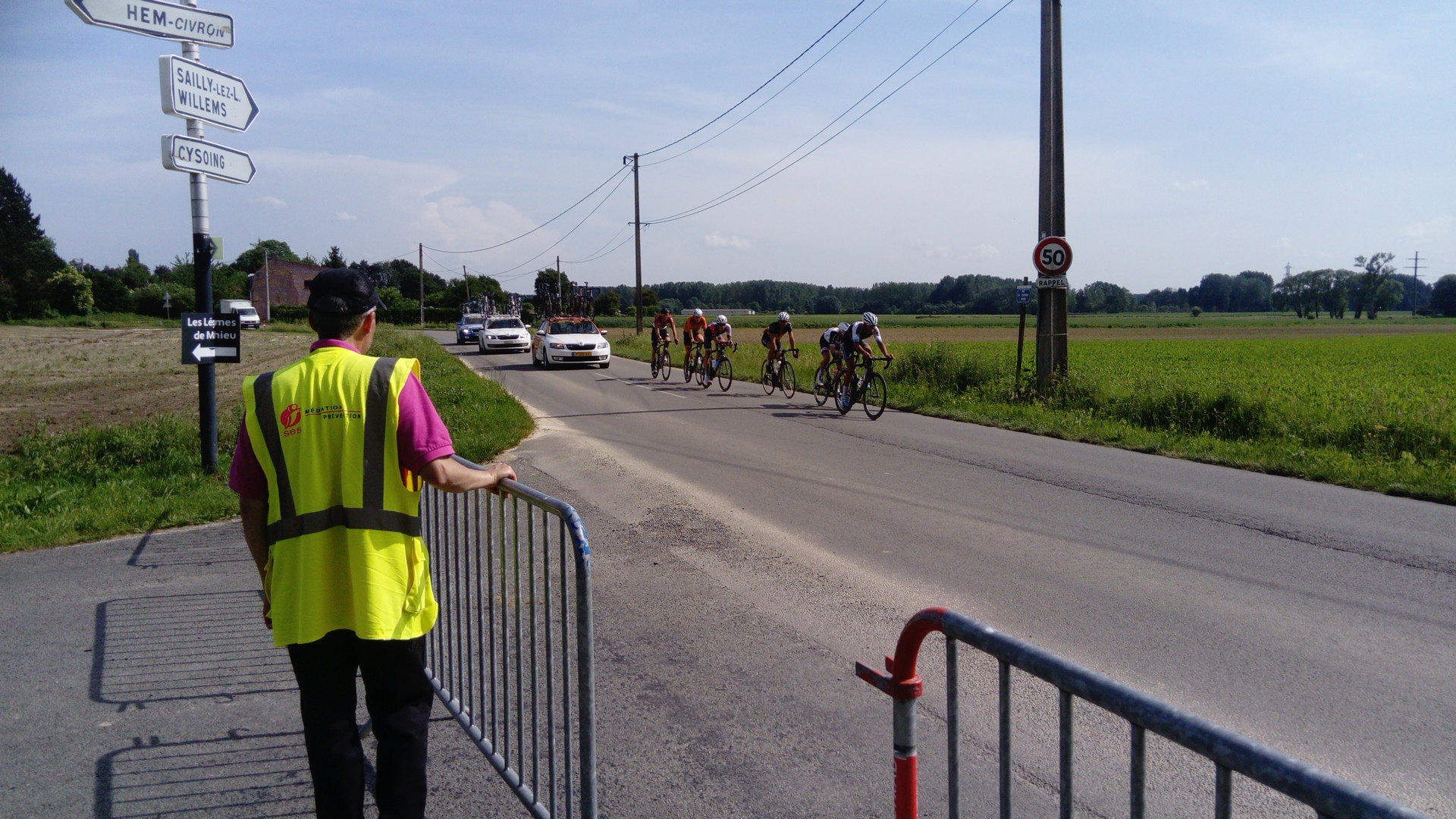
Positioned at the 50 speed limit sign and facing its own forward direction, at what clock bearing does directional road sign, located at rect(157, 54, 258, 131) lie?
The directional road sign is roughly at 1 o'clock from the 50 speed limit sign.

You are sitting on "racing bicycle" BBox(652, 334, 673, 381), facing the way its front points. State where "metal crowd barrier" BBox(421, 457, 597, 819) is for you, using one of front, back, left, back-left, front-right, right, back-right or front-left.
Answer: front-right

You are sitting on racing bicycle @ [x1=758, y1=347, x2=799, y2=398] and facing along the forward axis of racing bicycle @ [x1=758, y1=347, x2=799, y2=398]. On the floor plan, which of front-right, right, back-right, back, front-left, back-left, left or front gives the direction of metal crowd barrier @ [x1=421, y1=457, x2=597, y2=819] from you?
front-right

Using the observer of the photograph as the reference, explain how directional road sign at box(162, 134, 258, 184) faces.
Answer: facing the viewer and to the right of the viewer

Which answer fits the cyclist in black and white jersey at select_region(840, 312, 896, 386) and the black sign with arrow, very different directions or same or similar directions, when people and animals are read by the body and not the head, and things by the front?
same or similar directions

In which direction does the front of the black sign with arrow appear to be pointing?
toward the camera

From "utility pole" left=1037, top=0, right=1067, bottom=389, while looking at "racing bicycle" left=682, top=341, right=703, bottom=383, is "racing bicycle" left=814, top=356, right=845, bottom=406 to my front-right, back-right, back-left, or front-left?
front-left

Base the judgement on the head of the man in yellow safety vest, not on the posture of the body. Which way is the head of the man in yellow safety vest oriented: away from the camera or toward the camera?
away from the camera
